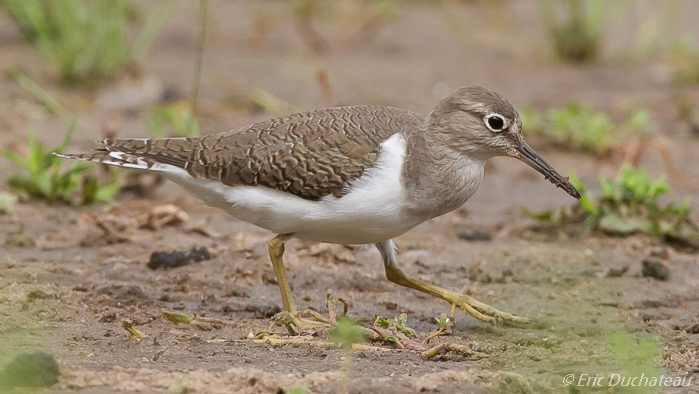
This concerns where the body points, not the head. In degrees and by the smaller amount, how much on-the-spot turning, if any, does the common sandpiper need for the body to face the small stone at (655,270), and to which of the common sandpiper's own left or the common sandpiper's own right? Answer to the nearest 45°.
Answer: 0° — it already faces it

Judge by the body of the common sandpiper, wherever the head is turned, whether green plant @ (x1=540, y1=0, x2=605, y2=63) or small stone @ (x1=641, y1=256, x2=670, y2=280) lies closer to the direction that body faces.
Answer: the small stone

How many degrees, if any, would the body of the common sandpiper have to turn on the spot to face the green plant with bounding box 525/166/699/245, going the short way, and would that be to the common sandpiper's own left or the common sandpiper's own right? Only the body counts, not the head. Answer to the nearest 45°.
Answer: approximately 45° to the common sandpiper's own left

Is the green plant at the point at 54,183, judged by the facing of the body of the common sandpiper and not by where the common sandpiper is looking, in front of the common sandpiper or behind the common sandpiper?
behind

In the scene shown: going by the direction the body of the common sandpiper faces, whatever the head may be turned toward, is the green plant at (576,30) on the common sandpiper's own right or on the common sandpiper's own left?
on the common sandpiper's own left

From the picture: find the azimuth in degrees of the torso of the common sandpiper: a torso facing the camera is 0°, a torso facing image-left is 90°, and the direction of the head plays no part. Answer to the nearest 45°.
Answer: approximately 270°

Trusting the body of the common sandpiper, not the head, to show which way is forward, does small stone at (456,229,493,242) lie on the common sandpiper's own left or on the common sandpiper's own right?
on the common sandpiper's own left
